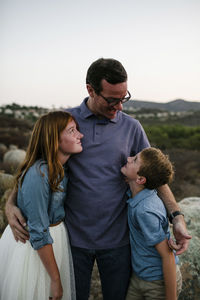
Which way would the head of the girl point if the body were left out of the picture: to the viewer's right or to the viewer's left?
to the viewer's right

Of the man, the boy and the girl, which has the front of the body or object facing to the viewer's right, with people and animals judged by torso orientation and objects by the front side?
the girl

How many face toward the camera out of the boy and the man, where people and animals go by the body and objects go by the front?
1

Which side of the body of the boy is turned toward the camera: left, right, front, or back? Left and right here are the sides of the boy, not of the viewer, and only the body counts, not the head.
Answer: left

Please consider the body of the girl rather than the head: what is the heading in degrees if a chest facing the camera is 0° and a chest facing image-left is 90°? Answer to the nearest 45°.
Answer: approximately 270°

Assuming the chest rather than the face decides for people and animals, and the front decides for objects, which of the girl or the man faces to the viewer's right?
the girl

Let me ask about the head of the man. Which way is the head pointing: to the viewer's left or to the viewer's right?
to the viewer's right

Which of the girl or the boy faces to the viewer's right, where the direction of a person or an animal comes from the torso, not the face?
the girl

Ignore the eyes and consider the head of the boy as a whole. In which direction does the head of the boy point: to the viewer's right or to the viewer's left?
to the viewer's left

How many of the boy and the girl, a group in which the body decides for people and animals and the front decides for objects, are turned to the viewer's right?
1

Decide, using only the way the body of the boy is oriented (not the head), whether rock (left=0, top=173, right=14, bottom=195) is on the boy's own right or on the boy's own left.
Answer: on the boy's own right
